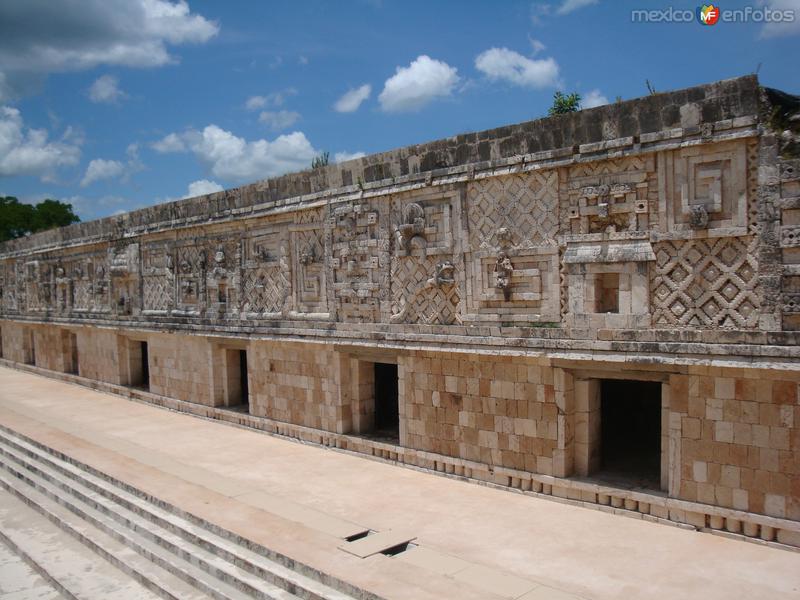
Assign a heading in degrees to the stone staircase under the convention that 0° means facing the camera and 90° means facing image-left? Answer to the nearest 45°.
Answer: approximately 45°

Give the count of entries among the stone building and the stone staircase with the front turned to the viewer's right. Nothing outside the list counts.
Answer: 0

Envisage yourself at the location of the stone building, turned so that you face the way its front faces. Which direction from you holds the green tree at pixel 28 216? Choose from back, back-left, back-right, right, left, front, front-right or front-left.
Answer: right

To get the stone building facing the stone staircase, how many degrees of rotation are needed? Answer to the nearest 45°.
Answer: approximately 45° to its right

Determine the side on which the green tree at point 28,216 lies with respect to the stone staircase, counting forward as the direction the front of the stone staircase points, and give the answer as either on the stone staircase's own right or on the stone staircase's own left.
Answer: on the stone staircase's own right

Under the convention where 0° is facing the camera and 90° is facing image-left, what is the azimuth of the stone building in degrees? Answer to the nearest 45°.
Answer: approximately 45°
